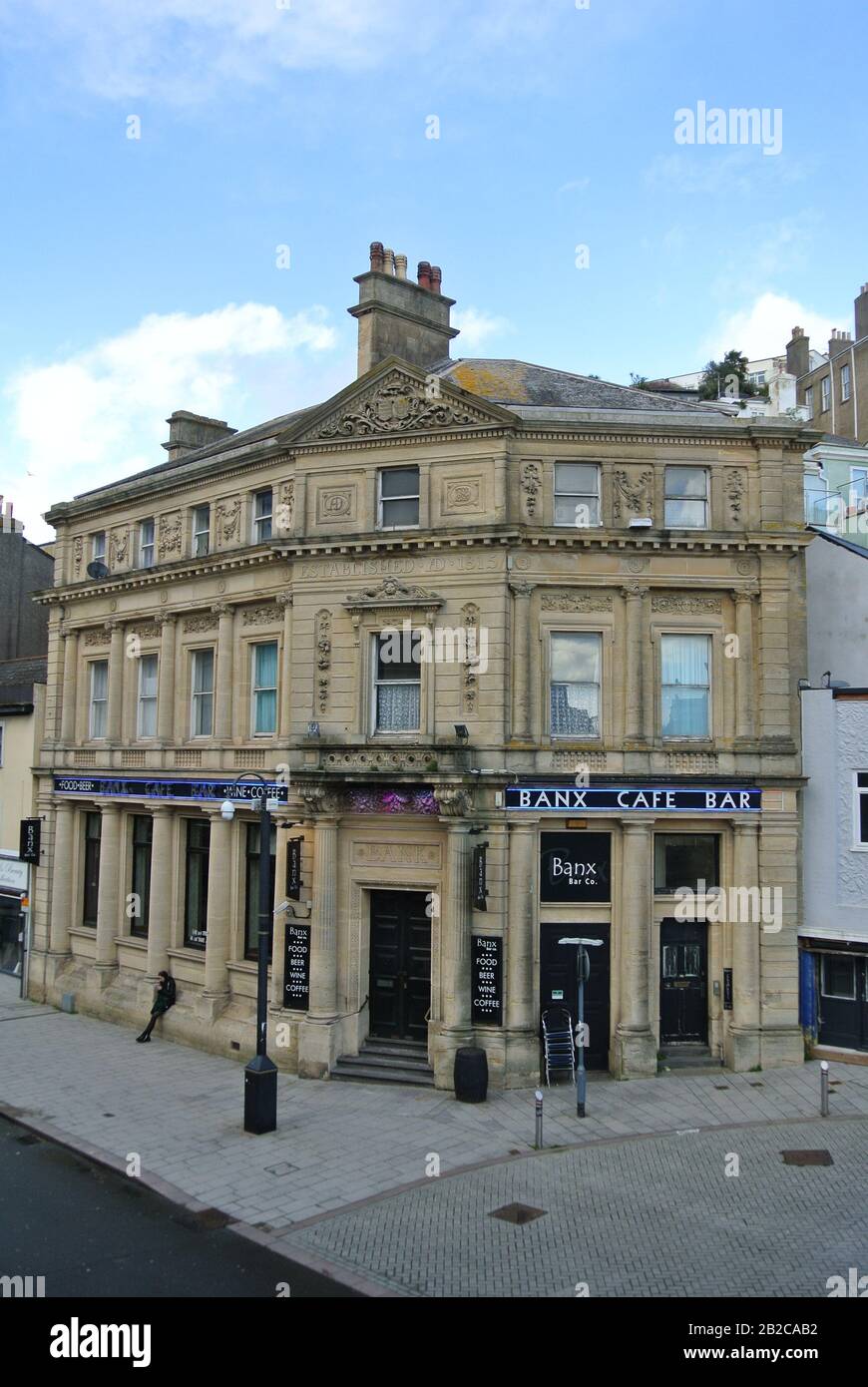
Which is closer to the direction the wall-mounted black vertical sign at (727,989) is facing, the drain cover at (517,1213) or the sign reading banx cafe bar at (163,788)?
the drain cover

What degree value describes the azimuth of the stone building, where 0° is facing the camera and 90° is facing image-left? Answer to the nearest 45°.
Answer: approximately 0°

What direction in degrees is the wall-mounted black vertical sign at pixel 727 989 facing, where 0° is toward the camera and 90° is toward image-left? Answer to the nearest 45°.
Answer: approximately 0°

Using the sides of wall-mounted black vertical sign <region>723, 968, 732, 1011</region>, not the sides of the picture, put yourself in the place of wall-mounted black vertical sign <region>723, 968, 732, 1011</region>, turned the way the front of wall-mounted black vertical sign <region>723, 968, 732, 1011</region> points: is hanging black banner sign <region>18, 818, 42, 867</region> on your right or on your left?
on your right
